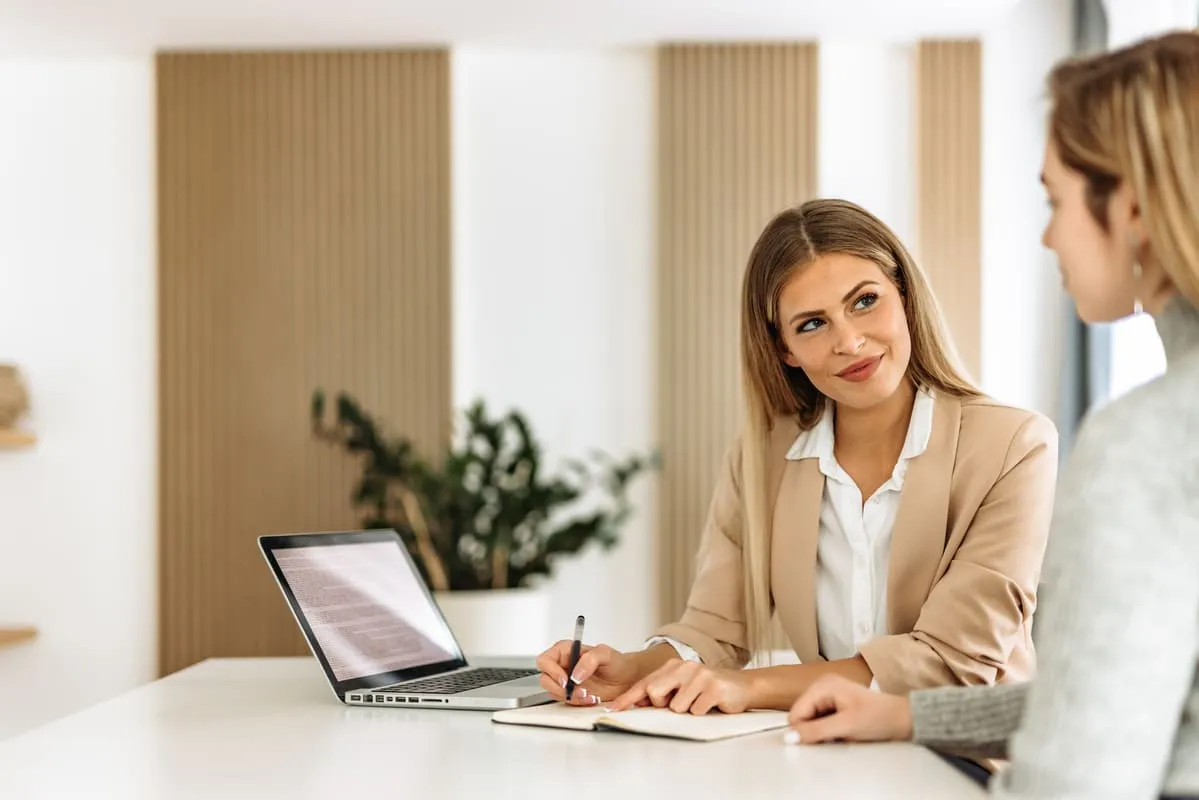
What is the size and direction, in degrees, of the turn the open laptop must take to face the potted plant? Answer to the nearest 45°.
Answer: approximately 135° to its left

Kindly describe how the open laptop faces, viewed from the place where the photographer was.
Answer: facing the viewer and to the right of the viewer

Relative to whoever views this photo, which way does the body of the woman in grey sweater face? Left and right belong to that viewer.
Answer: facing away from the viewer and to the left of the viewer

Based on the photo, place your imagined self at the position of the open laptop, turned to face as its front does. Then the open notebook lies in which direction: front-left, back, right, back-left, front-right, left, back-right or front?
front

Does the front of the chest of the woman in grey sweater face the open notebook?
yes

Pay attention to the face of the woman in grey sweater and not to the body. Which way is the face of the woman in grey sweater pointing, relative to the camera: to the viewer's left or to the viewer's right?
to the viewer's left

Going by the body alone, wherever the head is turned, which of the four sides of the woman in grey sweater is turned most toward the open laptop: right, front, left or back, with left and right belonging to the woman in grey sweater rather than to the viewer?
front

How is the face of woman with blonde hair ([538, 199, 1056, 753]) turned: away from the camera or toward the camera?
toward the camera

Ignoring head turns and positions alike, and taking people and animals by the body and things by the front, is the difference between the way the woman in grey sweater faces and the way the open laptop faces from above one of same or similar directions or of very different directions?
very different directions

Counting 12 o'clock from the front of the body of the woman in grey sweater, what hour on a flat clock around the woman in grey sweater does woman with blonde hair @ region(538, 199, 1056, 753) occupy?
The woman with blonde hair is roughly at 1 o'clock from the woman in grey sweater.

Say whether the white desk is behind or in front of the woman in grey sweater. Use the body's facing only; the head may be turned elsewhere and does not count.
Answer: in front

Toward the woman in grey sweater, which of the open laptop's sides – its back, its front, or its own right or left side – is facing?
front
